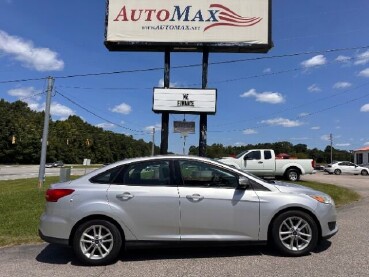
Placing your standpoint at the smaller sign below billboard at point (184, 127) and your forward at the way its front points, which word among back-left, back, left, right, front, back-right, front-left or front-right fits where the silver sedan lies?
front

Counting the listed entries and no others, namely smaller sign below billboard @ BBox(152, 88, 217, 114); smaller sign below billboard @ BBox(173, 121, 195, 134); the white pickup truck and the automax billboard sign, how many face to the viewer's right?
0

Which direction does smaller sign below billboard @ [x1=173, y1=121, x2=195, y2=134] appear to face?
toward the camera

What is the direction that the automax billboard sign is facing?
toward the camera

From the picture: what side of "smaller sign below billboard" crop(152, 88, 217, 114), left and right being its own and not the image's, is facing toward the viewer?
front

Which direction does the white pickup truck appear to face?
to the viewer's left

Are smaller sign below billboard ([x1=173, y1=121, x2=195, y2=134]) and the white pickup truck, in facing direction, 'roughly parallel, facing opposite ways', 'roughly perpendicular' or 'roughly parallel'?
roughly perpendicular

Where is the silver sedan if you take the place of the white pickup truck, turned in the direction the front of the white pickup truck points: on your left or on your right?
on your left

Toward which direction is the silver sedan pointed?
to the viewer's right

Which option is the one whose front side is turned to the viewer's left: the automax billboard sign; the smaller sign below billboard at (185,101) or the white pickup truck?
the white pickup truck

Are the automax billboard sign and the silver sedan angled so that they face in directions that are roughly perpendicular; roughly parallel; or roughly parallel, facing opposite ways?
roughly perpendicular

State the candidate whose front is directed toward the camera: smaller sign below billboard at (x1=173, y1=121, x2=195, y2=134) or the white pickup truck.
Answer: the smaller sign below billboard

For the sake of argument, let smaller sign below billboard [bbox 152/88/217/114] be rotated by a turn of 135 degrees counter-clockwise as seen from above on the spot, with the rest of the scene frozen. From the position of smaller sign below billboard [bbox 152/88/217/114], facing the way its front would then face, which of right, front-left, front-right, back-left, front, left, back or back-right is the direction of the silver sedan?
back-right

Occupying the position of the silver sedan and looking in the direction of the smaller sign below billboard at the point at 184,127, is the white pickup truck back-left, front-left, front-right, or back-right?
front-right

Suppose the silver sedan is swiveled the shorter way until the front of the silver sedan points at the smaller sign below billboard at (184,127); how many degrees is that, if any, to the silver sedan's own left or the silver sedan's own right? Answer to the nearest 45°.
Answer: approximately 90° to the silver sedan's own left
